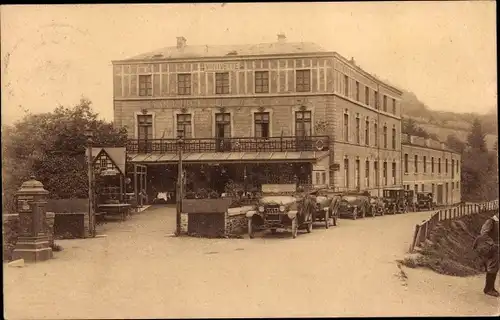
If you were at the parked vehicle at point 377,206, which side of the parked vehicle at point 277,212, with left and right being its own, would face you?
back

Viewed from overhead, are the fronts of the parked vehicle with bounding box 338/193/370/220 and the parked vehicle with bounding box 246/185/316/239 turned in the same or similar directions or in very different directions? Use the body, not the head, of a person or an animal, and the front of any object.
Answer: same or similar directions

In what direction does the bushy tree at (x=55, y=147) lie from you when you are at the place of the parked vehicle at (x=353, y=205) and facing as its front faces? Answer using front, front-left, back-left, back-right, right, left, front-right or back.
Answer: front

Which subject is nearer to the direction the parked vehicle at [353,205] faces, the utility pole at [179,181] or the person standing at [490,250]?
the utility pole

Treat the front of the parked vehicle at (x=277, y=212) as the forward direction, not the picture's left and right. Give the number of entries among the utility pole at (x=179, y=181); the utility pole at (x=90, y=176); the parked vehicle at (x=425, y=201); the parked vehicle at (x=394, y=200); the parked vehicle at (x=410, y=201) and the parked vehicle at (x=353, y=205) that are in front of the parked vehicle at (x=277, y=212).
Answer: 2

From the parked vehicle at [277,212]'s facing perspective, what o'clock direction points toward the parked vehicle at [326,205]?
the parked vehicle at [326,205] is roughly at 6 o'clock from the parked vehicle at [277,212].

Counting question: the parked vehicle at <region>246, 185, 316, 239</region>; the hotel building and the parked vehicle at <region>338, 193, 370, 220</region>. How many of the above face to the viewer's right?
0

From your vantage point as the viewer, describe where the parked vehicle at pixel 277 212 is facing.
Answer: facing the viewer and to the left of the viewer

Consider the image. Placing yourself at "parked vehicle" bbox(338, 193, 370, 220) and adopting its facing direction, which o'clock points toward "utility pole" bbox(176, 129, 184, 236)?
The utility pole is roughly at 12 o'clock from the parked vehicle.

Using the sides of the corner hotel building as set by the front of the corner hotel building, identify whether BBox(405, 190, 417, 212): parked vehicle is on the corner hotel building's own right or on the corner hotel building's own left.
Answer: on the corner hotel building's own left
